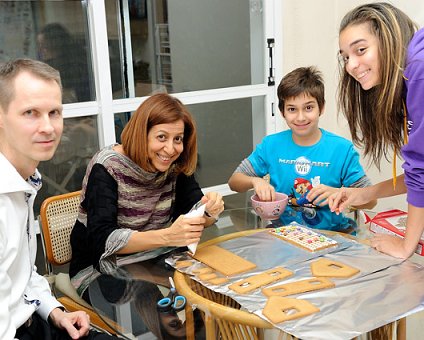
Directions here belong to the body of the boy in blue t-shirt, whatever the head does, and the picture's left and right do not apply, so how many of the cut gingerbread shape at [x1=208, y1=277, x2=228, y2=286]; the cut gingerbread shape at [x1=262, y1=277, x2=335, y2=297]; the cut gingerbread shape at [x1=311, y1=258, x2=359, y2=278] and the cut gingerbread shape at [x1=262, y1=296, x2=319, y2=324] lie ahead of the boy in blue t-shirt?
4

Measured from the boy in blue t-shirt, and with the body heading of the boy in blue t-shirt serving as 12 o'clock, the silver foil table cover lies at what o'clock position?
The silver foil table cover is roughly at 12 o'clock from the boy in blue t-shirt.

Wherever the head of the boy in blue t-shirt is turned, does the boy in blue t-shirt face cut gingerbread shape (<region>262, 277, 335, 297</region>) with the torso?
yes

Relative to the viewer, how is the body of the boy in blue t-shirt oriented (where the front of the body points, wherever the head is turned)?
toward the camera

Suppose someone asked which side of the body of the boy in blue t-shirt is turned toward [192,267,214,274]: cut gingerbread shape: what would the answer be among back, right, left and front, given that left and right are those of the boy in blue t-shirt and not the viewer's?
front

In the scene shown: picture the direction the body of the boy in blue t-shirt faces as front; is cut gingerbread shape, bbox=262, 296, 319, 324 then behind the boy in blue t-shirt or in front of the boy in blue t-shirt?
in front

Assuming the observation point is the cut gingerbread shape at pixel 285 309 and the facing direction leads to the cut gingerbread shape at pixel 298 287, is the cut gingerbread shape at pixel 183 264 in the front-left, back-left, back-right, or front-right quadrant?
front-left

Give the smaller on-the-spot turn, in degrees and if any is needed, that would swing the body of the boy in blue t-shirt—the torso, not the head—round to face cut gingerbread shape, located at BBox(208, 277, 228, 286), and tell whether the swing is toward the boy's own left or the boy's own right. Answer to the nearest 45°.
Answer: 0° — they already face it

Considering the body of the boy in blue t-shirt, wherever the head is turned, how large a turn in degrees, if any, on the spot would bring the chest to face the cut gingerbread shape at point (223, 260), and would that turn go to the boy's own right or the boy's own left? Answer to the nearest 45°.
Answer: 0° — they already face it

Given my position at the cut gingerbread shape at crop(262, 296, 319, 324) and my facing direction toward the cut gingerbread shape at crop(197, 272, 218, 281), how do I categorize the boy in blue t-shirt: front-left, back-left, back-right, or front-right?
front-right

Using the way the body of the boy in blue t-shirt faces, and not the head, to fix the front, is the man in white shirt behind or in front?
in front

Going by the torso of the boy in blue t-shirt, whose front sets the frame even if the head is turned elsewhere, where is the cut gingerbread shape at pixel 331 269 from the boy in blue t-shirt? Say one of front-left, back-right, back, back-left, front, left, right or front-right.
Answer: front
